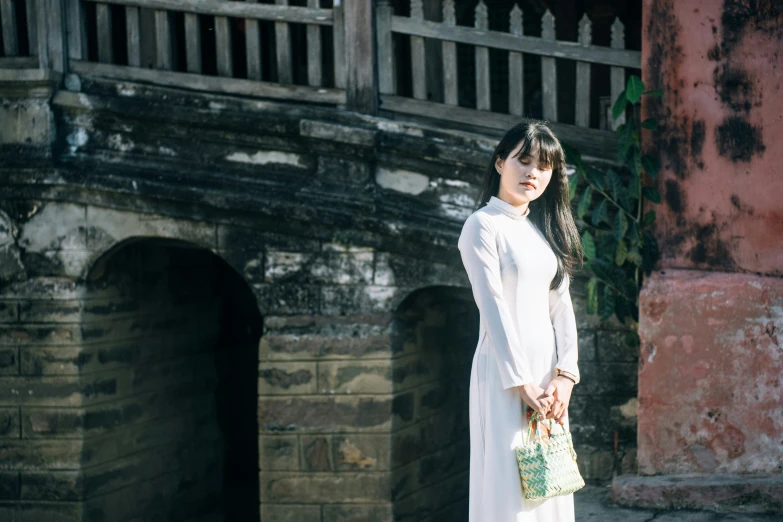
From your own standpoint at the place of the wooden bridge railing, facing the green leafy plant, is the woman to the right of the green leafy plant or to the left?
right

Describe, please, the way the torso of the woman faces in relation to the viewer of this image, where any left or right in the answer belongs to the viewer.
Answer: facing the viewer and to the right of the viewer

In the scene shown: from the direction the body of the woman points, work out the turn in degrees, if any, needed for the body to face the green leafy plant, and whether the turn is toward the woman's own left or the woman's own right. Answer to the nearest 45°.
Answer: approximately 135° to the woman's own left
